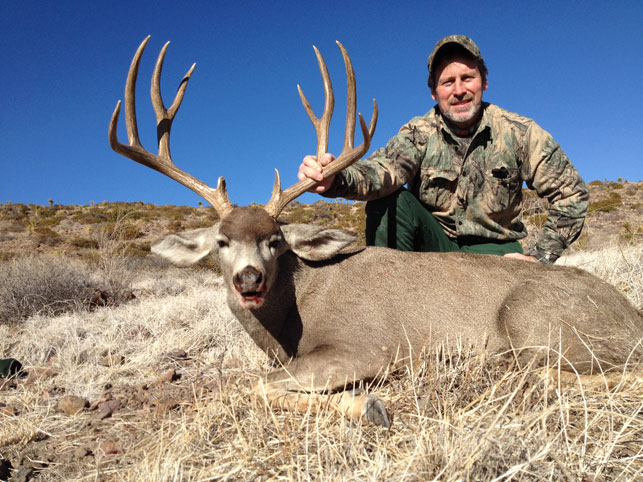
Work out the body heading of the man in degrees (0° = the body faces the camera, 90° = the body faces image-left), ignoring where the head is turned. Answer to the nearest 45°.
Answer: approximately 0°

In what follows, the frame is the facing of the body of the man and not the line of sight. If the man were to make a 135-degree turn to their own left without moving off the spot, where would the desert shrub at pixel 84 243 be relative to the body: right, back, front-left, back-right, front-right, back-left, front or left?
left

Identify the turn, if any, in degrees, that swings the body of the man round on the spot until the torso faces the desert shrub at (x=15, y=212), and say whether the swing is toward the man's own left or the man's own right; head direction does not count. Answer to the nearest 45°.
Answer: approximately 135° to the man's own right

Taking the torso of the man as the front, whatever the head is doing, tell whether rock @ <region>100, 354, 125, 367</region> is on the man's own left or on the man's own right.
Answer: on the man's own right
